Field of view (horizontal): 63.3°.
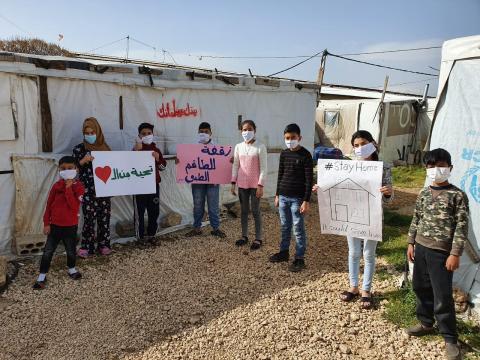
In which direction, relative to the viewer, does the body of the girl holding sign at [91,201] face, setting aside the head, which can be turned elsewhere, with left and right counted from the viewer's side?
facing the viewer

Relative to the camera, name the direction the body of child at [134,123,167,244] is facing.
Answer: toward the camera

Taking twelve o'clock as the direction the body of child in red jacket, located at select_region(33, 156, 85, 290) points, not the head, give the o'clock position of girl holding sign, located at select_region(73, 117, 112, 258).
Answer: The girl holding sign is roughly at 7 o'clock from the child in red jacket.

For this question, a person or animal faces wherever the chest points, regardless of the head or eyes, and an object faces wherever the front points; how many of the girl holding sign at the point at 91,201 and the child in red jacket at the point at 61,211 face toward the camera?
2

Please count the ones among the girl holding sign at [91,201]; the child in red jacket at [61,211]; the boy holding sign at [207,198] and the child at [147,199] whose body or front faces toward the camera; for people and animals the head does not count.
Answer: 4

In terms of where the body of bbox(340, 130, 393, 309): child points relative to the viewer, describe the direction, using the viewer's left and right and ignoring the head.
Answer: facing the viewer and to the left of the viewer

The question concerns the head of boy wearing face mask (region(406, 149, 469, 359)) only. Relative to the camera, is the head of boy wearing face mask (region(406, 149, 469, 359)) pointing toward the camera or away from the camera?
toward the camera

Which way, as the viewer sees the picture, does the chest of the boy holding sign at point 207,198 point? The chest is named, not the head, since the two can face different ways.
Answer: toward the camera

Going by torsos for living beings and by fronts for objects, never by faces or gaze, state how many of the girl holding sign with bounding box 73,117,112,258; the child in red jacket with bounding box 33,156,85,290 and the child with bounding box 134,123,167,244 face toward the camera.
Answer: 3

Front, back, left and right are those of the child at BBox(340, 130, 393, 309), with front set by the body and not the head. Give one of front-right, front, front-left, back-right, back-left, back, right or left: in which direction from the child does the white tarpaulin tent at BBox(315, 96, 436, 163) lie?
back-right

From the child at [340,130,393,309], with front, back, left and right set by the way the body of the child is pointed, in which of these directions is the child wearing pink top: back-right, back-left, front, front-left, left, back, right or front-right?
right

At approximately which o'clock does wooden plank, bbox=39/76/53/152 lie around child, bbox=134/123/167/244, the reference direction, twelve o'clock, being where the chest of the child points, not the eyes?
The wooden plank is roughly at 3 o'clock from the child.
